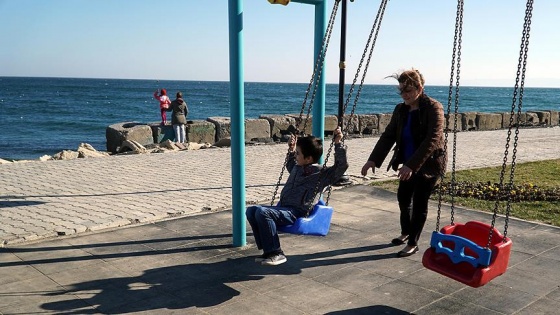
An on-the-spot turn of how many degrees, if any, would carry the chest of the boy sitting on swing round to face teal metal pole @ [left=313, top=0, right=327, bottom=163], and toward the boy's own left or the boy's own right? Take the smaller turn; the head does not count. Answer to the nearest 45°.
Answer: approximately 135° to the boy's own right

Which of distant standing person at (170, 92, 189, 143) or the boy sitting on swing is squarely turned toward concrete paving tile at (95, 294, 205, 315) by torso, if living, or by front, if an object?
the boy sitting on swing

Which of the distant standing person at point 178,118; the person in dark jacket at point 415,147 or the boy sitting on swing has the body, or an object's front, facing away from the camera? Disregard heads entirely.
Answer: the distant standing person

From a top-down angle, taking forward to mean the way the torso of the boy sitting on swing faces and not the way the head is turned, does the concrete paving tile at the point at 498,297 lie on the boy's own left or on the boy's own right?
on the boy's own left

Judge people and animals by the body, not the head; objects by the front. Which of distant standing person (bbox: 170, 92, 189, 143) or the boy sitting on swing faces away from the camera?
the distant standing person

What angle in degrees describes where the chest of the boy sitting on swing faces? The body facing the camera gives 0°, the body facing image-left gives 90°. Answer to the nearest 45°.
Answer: approximately 45°

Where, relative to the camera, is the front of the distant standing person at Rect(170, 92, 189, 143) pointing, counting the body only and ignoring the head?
away from the camera

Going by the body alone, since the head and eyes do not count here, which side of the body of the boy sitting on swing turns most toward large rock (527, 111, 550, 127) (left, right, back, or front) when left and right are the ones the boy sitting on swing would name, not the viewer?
back

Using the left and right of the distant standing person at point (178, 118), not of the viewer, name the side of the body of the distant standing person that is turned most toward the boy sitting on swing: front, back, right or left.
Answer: back

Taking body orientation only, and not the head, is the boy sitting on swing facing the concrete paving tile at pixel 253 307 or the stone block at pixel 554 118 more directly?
the concrete paving tile

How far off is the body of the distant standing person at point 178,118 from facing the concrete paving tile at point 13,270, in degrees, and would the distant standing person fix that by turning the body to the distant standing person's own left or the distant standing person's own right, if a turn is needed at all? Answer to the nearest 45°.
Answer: approximately 180°

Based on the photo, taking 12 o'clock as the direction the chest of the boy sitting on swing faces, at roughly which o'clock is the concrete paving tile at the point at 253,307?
The concrete paving tile is roughly at 11 o'clock from the boy sitting on swing.

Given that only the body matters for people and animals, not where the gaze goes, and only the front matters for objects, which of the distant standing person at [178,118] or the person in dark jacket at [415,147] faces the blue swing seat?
the person in dark jacket
